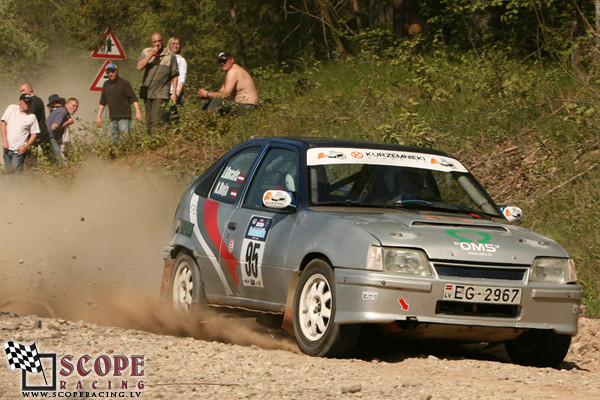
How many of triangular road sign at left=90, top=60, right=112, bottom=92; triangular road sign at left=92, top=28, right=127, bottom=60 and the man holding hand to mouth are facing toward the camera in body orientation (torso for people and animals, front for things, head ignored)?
3

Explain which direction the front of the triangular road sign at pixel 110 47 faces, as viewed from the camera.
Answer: facing the viewer

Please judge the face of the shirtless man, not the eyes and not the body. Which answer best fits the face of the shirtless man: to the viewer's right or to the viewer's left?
to the viewer's left

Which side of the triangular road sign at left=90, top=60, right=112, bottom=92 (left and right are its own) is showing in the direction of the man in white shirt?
right

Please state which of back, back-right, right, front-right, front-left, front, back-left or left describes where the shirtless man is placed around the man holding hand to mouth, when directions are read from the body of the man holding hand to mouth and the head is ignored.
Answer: front-left

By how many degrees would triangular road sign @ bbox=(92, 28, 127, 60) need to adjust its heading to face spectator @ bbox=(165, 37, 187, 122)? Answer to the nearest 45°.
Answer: approximately 45° to its left

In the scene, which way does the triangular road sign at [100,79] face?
toward the camera

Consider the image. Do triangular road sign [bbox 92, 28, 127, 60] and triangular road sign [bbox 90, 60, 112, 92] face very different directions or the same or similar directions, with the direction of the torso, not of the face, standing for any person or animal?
same or similar directions

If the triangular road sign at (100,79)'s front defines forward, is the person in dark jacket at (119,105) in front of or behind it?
in front

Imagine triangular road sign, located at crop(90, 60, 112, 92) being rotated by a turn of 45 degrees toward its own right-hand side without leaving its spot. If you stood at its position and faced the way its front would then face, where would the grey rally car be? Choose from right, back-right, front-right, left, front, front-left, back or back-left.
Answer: front-left

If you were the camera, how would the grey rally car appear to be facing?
facing the viewer and to the right of the viewer

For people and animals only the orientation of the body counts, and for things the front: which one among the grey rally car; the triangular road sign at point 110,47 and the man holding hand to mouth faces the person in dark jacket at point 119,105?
the triangular road sign
